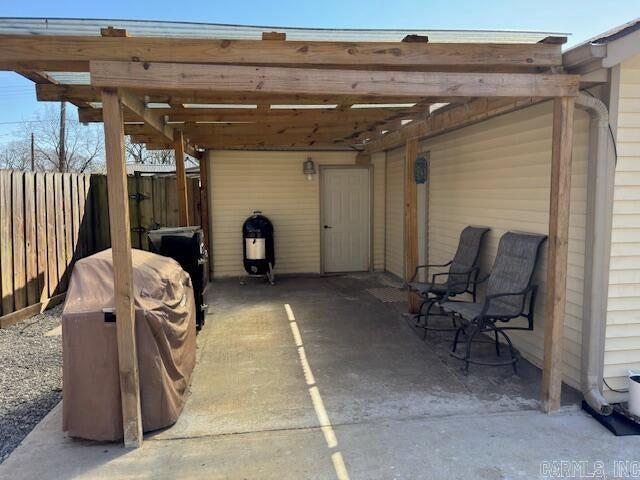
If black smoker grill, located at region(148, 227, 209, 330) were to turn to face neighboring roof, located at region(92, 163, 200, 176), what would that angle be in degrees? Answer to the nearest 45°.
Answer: approximately 90° to its left

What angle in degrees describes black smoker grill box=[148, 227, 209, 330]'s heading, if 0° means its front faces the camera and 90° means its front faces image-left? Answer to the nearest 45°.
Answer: approximately 270°

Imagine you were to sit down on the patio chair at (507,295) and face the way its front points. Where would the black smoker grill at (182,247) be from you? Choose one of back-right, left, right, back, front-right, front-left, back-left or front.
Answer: front-right

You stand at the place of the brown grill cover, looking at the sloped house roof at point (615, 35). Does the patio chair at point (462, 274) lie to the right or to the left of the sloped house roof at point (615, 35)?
left

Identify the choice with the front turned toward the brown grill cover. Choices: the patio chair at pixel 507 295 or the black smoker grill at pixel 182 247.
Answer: the patio chair

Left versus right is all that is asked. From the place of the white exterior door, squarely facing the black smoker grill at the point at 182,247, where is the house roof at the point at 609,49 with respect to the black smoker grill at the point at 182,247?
left

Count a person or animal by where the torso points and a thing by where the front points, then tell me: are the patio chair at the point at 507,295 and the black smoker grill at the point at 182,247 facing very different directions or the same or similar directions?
very different directions

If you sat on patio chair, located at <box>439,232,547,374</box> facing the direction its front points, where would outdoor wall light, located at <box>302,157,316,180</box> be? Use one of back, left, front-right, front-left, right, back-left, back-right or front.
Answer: right

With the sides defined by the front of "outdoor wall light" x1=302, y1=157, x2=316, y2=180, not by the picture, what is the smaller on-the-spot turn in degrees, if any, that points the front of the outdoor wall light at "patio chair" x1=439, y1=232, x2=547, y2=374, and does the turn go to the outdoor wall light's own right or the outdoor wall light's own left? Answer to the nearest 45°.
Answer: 0° — it already faces it

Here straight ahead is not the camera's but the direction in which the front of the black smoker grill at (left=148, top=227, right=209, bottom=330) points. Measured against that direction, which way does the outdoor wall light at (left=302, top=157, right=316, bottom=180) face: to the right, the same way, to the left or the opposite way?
to the right

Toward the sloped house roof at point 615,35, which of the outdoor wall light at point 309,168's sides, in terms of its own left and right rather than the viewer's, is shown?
front

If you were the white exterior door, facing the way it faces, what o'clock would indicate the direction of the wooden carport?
The wooden carport is roughly at 12 o'clock from the white exterior door.
